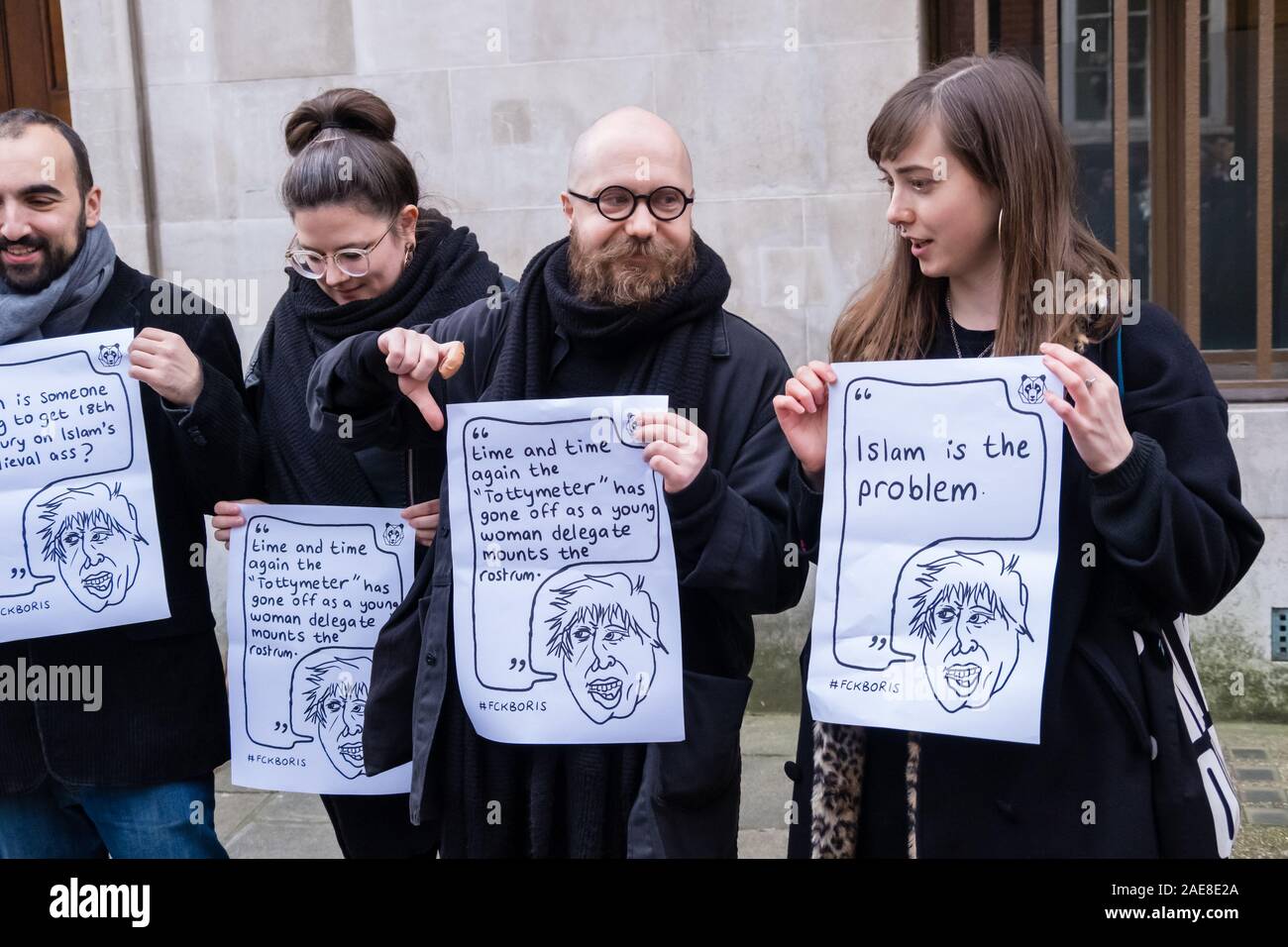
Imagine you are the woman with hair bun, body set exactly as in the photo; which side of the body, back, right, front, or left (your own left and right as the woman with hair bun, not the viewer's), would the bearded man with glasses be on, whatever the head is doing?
left

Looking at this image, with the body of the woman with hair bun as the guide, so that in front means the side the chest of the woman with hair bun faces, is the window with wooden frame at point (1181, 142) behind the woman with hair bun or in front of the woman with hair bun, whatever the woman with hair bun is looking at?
behind

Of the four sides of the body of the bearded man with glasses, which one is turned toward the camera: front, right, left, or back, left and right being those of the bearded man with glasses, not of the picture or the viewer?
front

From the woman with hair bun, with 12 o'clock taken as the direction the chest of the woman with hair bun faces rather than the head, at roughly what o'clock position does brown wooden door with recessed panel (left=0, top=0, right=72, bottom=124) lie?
The brown wooden door with recessed panel is roughly at 4 o'clock from the woman with hair bun.

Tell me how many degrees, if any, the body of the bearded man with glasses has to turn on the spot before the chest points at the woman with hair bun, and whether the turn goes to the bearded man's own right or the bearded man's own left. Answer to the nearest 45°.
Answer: approximately 135° to the bearded man's own right

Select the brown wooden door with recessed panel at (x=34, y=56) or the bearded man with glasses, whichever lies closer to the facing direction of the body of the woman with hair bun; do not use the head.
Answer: the bearded man with glasses

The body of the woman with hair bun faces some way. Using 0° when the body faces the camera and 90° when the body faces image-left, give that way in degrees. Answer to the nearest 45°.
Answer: approximately 45°

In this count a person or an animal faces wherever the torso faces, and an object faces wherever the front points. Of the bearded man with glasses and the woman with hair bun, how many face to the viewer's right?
0

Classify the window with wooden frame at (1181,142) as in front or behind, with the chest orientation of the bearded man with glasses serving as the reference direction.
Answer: behind
